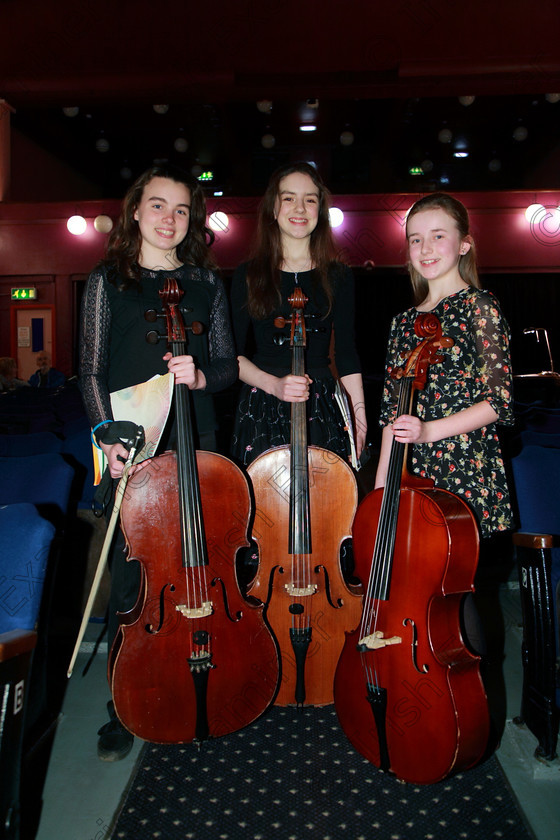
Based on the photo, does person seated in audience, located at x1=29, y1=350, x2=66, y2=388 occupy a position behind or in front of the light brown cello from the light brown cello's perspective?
behind

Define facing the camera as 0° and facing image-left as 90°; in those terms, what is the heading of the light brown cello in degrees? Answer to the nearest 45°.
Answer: approximately 0°

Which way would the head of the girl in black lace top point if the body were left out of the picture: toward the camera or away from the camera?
toward the camera

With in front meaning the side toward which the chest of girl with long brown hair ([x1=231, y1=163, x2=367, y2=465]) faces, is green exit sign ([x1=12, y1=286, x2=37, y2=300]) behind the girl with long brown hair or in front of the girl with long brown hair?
behind

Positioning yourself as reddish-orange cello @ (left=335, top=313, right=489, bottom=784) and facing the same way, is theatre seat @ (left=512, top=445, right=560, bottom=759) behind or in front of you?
behind

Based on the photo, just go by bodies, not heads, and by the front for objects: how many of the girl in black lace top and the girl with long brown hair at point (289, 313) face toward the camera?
2

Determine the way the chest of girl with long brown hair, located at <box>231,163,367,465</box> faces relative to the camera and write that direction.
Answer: toward the camera

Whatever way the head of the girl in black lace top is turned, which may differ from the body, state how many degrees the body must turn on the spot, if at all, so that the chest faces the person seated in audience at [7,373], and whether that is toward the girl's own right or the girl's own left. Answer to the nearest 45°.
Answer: approximately 180°

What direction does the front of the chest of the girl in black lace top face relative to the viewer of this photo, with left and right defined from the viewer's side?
facing the viewer

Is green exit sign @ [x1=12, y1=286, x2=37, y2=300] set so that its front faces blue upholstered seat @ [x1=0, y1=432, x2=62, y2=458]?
yes

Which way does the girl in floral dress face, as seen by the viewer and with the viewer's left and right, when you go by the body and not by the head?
facing the viewer and to the left of the viewer

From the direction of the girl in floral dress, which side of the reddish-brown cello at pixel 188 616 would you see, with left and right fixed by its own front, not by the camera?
left

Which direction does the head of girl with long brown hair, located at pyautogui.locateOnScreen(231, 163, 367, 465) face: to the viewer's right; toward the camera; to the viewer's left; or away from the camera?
toward the camera

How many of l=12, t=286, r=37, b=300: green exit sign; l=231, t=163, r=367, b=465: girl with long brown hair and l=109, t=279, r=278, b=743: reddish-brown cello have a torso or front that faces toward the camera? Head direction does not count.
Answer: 3

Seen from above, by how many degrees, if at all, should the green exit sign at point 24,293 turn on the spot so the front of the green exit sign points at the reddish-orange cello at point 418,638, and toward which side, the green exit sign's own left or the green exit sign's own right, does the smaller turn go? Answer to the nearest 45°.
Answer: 0° — it already faces it

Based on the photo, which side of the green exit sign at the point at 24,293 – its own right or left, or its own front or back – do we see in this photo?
front
